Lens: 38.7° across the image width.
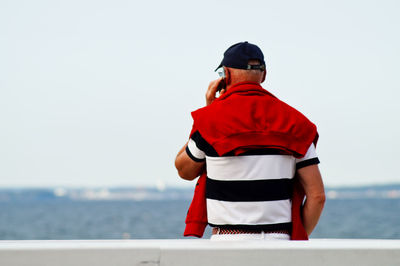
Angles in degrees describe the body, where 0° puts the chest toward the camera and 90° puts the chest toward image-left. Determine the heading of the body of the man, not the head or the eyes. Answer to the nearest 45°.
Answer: approximately 180°

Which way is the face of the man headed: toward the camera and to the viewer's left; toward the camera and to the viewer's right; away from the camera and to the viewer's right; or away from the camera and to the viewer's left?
away from the camera and to the viewer's left

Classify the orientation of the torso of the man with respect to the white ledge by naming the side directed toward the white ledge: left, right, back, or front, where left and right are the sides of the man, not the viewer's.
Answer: back
